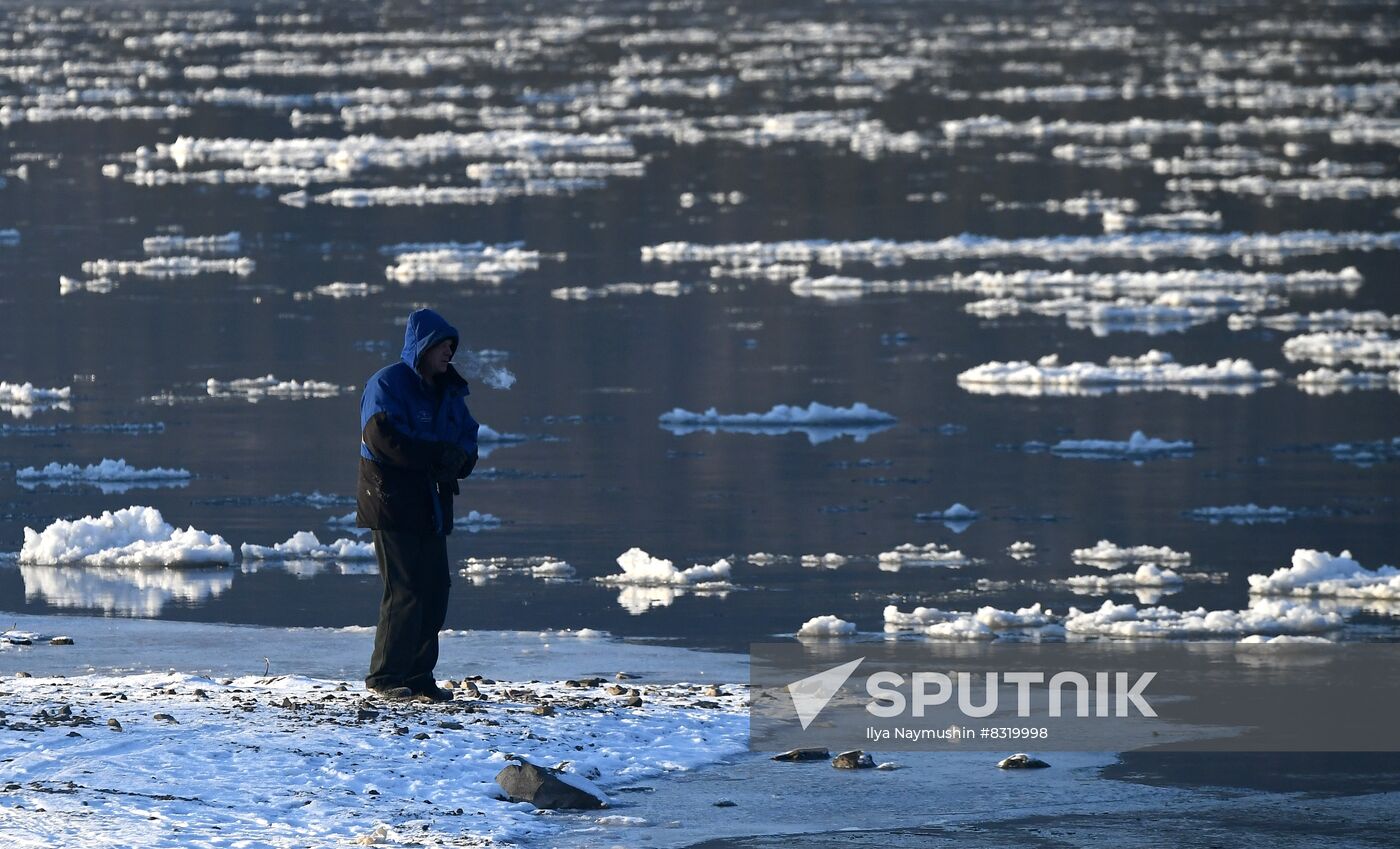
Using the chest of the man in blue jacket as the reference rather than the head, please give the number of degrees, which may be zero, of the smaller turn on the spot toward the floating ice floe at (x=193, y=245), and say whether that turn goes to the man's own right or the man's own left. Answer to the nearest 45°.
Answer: approximately 135° to the man's own left

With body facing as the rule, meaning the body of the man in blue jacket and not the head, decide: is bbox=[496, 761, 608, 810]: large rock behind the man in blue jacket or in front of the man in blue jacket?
in front

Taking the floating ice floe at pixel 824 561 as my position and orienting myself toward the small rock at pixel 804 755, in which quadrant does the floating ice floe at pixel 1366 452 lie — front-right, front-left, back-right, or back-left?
back-left

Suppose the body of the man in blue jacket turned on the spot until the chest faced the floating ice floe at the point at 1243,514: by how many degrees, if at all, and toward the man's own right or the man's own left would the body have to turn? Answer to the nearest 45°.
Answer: approximately 90° to the man's own left

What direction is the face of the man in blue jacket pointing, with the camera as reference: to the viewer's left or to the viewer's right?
to the viewer's right

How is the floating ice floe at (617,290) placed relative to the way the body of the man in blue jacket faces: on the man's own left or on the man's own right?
on the man's own left

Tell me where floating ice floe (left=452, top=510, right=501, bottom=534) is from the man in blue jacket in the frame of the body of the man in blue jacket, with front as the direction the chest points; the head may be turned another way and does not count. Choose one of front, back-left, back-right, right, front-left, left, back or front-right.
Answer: back-left

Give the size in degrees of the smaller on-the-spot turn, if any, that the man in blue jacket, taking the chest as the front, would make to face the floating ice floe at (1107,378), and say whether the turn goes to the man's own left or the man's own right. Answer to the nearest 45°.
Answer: approximately 90° to the man's own left

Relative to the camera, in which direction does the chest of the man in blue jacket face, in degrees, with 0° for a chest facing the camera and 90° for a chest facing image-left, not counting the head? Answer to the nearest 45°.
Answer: approximately 315°

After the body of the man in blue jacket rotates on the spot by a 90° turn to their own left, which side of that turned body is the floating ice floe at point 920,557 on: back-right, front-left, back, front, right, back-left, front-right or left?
front

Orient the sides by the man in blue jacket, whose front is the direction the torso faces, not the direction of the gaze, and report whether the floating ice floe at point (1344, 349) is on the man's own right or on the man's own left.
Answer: on the man's own left
